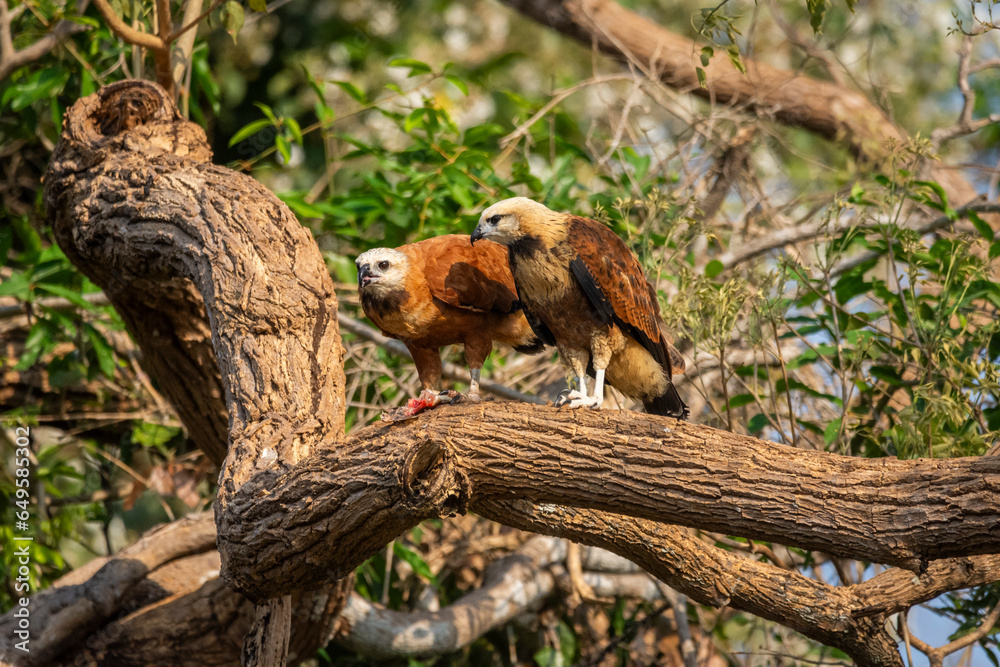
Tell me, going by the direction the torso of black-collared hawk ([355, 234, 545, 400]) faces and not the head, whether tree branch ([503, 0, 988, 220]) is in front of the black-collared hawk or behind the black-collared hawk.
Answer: behind

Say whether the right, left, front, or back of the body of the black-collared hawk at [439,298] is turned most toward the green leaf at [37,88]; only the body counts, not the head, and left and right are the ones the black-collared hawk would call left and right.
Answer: right

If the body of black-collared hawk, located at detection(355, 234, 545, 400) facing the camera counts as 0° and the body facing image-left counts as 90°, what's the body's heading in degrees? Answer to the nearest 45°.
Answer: approximately 45°

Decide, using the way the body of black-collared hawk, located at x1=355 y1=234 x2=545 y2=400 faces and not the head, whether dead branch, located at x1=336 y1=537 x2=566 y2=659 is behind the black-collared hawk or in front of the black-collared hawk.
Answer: behind
